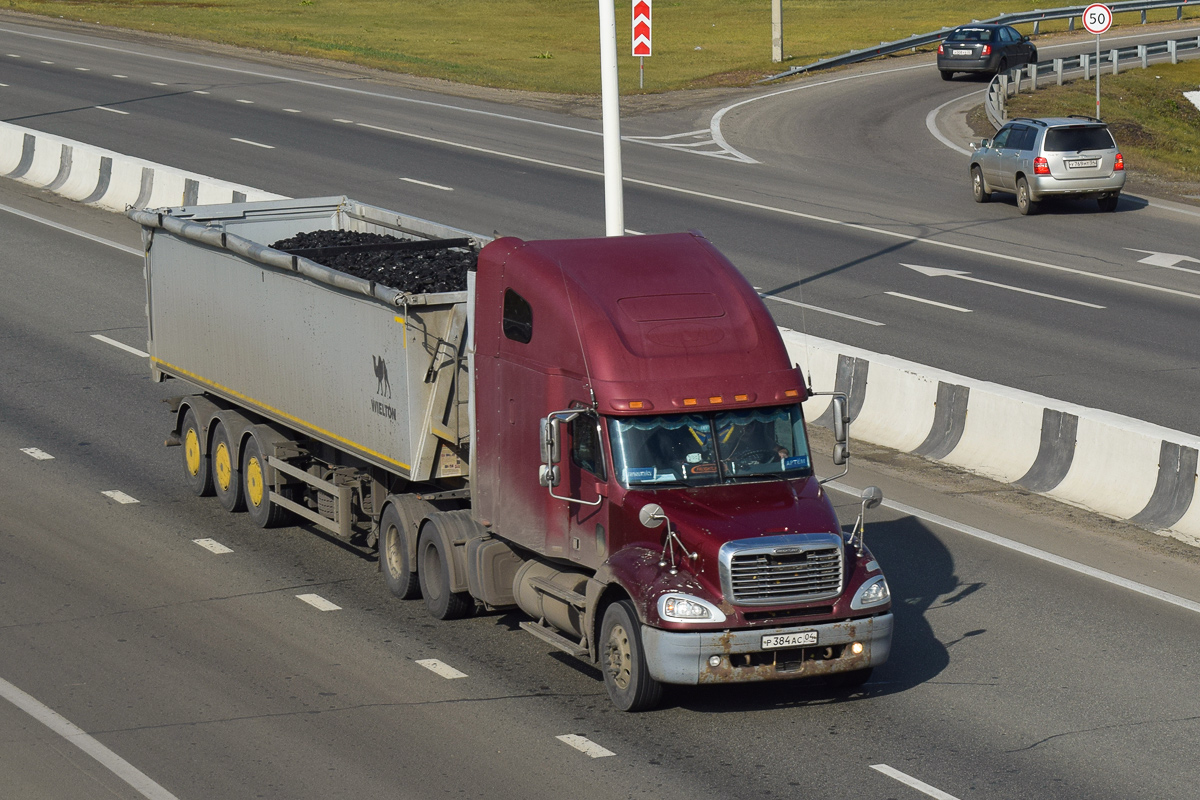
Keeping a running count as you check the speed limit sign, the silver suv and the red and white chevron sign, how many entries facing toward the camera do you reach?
2

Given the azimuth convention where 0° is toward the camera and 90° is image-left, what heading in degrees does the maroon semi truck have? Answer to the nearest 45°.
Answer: approximately 315°

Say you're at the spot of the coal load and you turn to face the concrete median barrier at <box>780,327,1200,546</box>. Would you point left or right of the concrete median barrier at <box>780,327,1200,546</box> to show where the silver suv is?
left

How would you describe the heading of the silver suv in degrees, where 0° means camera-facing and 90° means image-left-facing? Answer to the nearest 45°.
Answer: approximately 135°

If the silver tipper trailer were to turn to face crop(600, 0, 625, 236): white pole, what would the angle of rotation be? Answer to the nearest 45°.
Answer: approximately 90° to its left

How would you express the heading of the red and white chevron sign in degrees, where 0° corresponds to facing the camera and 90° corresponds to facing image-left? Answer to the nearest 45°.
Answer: approximately 0°

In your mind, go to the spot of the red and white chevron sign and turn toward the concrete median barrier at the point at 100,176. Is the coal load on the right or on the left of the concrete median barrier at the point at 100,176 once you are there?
left
